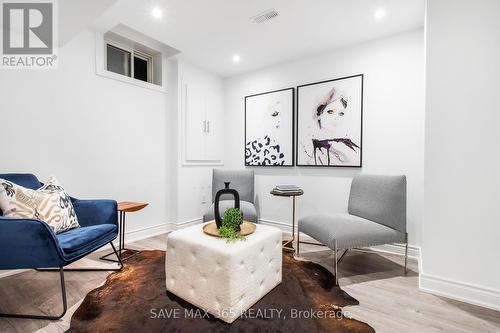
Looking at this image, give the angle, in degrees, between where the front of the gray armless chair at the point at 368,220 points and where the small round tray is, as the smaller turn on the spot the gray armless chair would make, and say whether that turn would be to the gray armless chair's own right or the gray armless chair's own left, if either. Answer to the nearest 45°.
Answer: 0° — it already faces it

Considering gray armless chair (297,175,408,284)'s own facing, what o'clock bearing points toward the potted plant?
The potted plant is roughly at 12 o'clock from the gray armless chair.

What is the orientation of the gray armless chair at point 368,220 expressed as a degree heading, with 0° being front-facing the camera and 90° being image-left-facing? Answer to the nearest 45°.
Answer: approximately 45°

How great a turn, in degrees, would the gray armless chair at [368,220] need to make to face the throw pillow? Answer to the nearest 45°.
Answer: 0° — it already faces it

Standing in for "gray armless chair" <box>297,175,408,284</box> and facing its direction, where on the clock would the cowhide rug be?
The cowhide rug is roughly at 12 o'clock from the gray armless chair.

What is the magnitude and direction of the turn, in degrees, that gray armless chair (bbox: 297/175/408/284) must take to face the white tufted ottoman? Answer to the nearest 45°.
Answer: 0° — it already faces it
